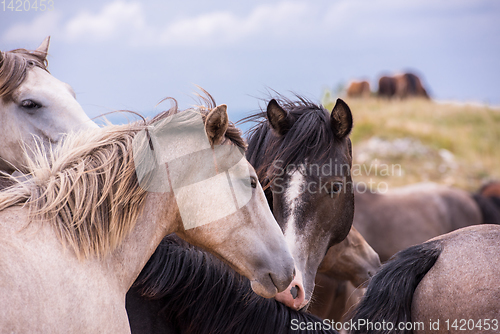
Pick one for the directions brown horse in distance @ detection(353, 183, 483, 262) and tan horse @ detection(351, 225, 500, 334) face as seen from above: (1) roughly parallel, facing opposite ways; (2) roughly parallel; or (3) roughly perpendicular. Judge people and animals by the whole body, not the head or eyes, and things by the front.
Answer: roughly parallel, facing opposite ways

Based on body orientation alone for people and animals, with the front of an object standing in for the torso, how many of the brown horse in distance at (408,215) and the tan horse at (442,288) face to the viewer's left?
1

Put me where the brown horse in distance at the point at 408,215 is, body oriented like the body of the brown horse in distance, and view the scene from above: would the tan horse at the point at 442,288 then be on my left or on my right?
on my left

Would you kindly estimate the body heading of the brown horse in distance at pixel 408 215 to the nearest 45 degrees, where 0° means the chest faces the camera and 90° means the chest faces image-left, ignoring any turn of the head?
approximately 90°

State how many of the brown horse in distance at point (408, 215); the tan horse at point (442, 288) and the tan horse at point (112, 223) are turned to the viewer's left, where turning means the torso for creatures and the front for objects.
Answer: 1

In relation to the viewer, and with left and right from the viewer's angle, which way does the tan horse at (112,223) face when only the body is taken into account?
facing to the right of the viewer

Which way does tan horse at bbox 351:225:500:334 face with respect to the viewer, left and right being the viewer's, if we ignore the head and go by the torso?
facing to the right of the viewer

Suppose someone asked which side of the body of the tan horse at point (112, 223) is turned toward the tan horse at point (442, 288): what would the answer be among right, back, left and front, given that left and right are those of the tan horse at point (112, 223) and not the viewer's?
front

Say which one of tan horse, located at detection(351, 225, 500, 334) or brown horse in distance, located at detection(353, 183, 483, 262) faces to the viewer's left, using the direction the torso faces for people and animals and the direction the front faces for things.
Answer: the brown horse in distance

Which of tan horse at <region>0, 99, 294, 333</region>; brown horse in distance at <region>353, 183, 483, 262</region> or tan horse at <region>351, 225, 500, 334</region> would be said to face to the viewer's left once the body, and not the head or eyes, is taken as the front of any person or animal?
the brown horse in distance

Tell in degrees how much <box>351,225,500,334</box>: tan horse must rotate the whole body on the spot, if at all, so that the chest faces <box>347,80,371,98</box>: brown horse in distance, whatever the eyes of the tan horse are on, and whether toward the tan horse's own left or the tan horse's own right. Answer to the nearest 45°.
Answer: approximately 90° to the tan horse's own left

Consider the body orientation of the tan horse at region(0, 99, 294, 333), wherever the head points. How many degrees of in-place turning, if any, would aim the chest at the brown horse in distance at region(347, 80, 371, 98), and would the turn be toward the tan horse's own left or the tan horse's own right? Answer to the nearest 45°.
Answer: approximately 45° to the tan horse's own left
